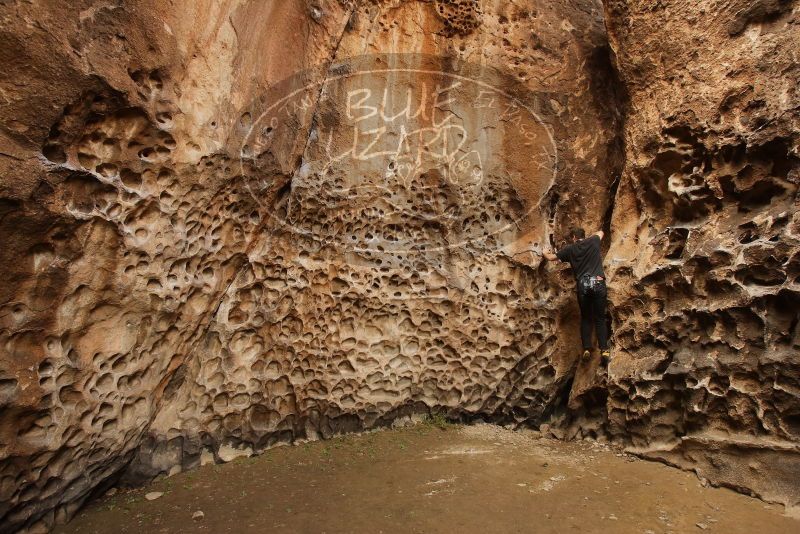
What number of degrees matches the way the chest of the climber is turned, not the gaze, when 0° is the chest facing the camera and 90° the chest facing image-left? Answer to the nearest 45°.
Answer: approximately 180°
